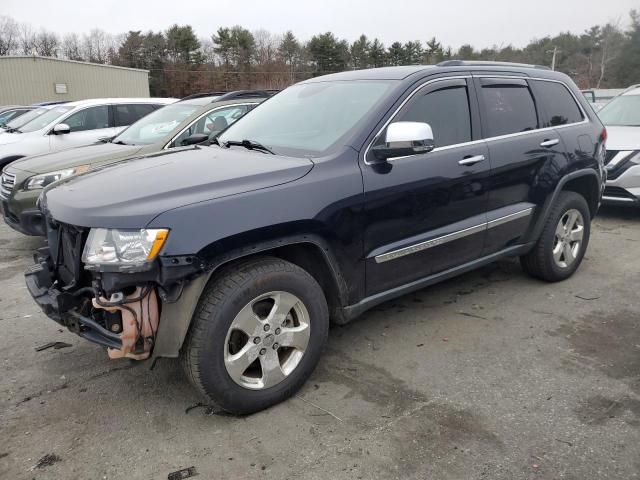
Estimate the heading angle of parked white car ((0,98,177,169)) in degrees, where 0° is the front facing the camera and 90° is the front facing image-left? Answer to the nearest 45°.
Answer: approximately 45°

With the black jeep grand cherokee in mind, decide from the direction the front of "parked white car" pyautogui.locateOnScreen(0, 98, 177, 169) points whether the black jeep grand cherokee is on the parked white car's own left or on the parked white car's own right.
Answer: on the parked white car's own left

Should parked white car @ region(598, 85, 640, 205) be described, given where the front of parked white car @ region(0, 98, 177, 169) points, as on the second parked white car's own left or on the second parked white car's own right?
on the second parked white car's own left

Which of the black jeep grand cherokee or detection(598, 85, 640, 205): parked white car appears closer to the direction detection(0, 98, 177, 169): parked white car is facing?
the black jeep grand cherokee
